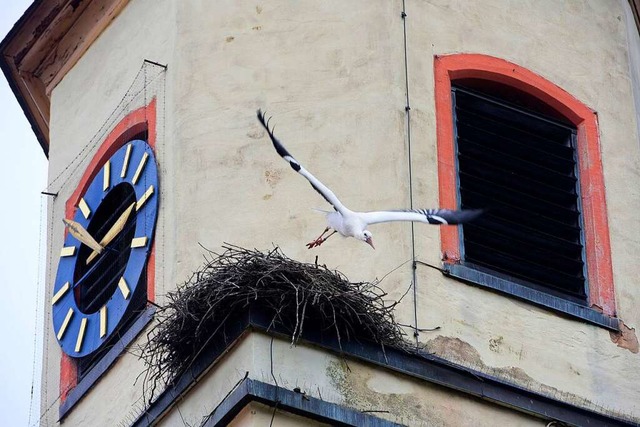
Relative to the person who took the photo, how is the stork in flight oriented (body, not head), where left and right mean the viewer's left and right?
facing the viewer and to the right of the viewer
